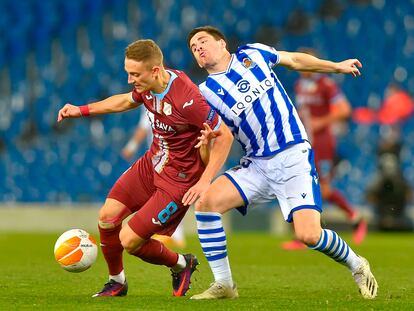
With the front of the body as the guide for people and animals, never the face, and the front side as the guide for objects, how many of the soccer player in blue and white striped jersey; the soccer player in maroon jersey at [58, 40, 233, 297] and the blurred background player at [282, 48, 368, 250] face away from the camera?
0

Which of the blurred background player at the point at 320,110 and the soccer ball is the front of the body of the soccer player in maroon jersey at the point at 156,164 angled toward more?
the soccer ball

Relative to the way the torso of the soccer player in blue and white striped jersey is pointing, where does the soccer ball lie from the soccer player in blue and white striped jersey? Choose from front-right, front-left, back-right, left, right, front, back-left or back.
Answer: front-right

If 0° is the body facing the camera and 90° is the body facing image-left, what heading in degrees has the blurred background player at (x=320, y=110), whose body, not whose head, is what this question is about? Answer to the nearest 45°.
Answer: approximately 45°

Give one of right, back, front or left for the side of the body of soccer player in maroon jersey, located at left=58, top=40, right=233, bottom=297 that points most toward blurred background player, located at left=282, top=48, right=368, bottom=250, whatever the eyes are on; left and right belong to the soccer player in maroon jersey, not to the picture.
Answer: back

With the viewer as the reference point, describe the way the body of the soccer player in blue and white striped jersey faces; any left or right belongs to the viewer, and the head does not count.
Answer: facing the viewer and to the left of the viewer

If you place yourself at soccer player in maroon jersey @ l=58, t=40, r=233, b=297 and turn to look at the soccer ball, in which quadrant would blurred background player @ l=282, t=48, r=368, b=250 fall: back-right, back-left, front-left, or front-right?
back-right
